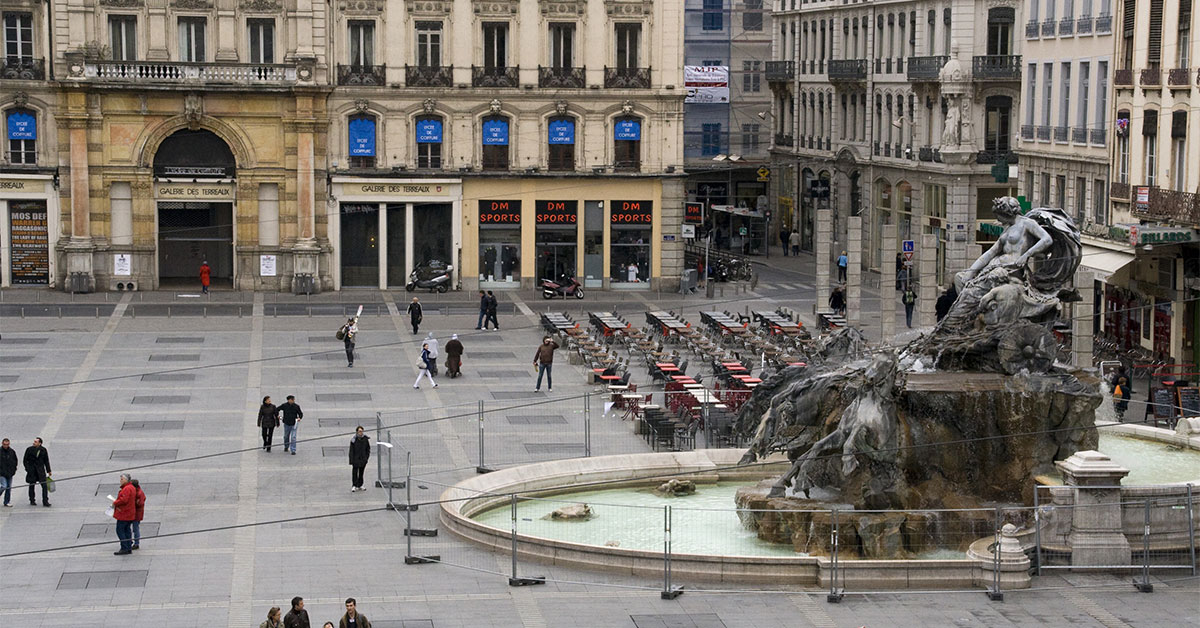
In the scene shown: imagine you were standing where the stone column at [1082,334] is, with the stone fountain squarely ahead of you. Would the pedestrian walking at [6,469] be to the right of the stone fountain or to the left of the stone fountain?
right

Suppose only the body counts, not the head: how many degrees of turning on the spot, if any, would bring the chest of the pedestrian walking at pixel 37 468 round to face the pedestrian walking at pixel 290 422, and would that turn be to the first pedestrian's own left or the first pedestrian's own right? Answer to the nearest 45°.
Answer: approximately 135° to the first pedestrian's own left

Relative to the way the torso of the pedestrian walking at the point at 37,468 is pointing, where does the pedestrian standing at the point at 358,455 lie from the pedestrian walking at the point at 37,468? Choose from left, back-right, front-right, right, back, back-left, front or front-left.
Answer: left

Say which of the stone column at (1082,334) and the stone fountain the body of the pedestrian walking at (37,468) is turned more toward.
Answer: the stone fountain

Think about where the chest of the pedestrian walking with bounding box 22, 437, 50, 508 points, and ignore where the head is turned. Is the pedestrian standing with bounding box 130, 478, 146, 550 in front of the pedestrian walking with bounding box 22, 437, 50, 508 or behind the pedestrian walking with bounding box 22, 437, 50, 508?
in front

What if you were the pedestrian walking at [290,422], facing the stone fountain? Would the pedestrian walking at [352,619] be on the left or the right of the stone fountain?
right

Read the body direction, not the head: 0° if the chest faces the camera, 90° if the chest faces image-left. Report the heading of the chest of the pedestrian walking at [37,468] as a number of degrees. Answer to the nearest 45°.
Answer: approximately 0°

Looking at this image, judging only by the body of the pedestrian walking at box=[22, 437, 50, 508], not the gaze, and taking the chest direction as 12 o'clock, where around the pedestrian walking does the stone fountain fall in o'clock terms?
The stone fountain is roughly at 10 o'clock from the pedestrian walking.

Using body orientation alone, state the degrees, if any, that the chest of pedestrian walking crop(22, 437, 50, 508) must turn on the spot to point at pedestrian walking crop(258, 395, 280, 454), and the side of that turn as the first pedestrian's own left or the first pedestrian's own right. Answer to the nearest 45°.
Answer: approximately 135° to the first pedestrian's own left

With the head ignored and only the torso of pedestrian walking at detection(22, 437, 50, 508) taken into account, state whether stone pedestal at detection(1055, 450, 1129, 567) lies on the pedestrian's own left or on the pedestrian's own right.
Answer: on the pedestrian's own left

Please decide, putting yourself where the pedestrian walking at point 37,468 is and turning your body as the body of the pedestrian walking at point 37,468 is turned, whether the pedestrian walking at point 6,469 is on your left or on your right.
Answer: on your right
